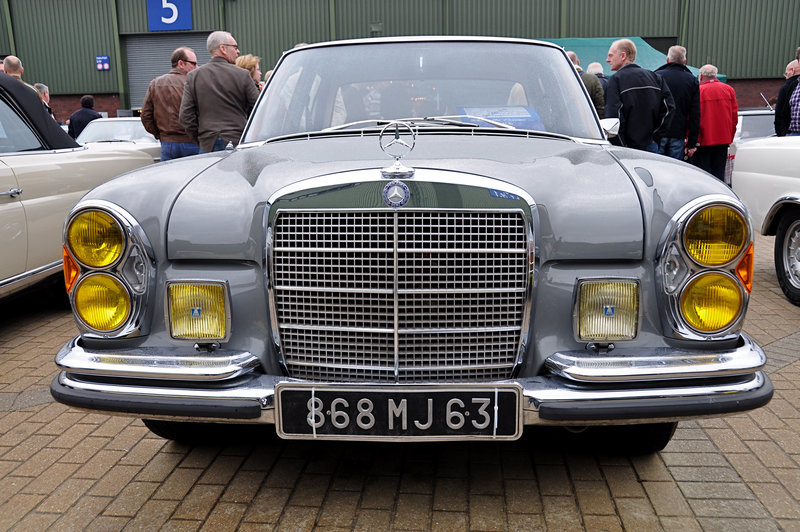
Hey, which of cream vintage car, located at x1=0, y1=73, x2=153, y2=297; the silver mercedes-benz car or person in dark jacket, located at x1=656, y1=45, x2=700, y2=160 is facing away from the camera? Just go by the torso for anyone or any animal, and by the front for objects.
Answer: the person in dark jacket

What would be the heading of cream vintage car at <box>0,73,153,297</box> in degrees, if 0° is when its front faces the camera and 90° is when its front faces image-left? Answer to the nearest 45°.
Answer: approximately 45°

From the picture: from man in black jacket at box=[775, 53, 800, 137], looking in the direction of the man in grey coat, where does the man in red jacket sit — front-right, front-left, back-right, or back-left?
front-right

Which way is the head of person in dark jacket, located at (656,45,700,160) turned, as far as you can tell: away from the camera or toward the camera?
away from the camera

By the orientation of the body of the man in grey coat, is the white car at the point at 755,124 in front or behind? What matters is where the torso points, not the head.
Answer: in front

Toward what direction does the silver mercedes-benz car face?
toward the camera

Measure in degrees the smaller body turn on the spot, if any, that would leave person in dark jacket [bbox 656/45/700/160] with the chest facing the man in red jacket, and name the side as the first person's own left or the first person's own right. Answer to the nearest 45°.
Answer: approximately 45° to the first person's own right

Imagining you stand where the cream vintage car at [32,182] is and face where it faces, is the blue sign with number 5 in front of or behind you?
behind

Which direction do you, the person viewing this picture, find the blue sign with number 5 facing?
facing the viewer

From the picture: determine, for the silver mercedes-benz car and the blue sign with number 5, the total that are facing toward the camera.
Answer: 2

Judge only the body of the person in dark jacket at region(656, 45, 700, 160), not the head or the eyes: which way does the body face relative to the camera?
away from the camera

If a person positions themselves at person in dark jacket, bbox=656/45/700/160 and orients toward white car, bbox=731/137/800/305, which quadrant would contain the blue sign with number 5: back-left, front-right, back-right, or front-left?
back-right

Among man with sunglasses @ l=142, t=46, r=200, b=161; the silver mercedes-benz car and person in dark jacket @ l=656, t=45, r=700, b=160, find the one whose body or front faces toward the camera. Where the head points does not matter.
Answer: the silver mercedes-benz car

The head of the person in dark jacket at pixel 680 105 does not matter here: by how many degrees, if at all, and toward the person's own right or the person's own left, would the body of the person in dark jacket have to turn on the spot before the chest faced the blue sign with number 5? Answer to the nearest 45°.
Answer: approximately 45° to the person's own left
